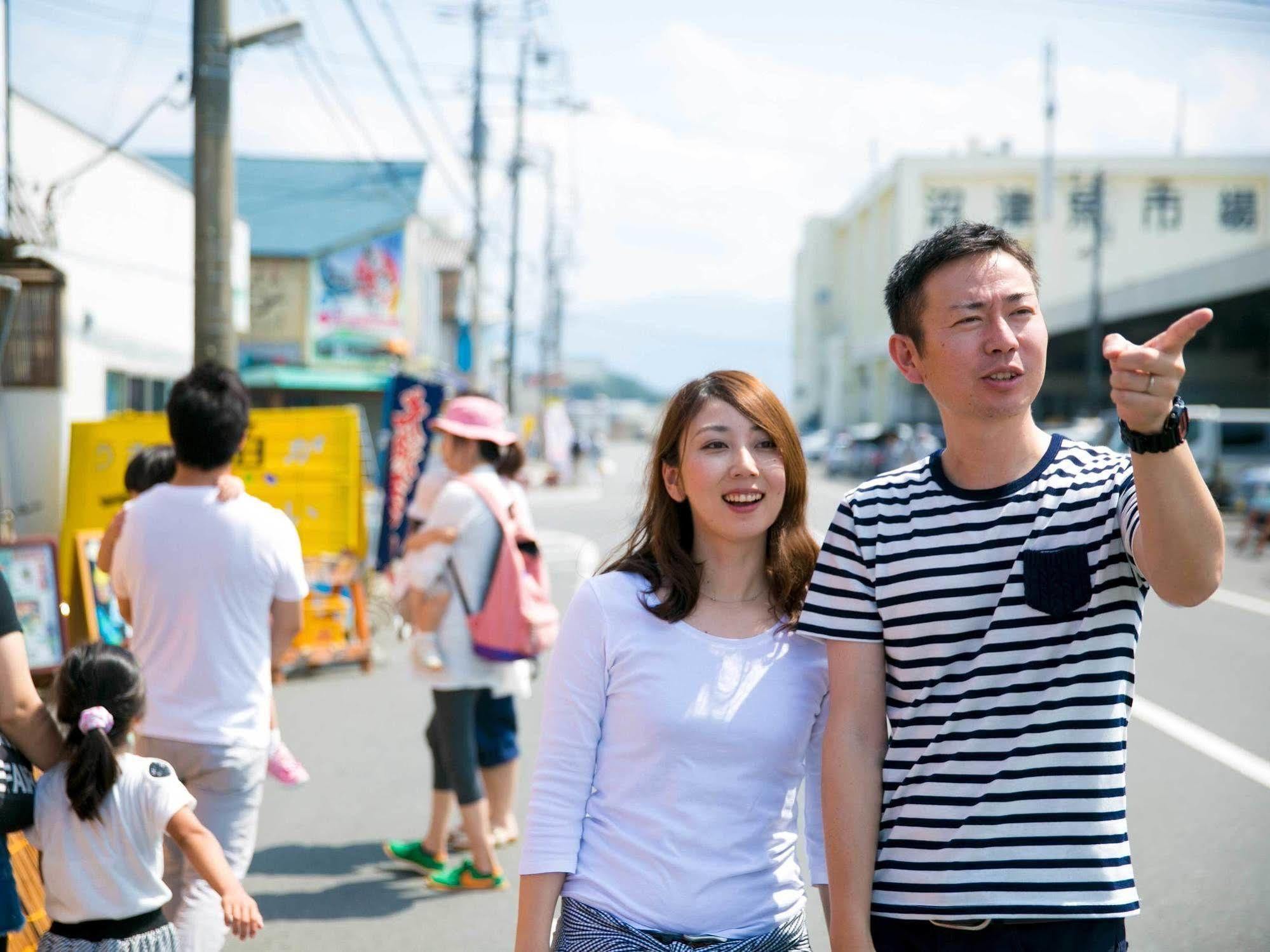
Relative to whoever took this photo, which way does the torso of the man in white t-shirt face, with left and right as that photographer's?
facing away from the viewer

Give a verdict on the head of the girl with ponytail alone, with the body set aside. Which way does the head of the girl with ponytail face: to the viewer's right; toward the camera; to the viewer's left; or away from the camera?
away from the camera

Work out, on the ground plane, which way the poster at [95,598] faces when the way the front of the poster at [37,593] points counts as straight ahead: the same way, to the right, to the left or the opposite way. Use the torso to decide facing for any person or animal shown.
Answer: the same way

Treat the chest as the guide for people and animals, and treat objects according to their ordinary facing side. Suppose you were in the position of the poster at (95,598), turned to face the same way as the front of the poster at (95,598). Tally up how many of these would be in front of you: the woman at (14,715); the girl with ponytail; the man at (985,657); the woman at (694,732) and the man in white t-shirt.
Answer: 5

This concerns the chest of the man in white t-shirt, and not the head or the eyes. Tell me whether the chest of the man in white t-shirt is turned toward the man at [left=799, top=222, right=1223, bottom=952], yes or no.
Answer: no

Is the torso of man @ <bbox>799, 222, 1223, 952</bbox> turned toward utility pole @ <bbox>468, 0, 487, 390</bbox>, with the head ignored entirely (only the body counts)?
no

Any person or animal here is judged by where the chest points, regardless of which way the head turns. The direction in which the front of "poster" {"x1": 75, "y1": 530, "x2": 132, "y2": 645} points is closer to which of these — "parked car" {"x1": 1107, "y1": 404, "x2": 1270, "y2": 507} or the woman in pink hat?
the woman in pink hat

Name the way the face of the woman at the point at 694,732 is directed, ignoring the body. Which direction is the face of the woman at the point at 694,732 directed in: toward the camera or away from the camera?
toward the camera

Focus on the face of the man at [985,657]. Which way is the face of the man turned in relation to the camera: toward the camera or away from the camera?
toward the camera

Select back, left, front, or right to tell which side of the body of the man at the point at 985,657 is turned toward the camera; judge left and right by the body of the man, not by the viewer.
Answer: front

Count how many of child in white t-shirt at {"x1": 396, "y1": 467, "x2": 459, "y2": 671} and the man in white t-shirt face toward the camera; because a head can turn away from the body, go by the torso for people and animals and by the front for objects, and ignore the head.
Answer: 0

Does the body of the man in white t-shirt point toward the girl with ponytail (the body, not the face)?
no
